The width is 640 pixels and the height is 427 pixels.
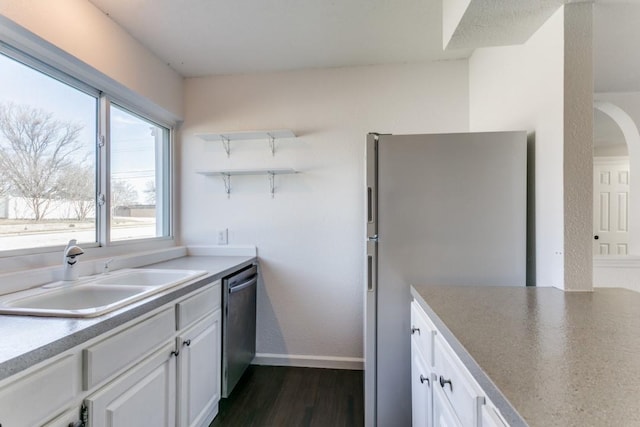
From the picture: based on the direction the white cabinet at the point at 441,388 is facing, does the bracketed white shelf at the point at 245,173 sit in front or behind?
in front

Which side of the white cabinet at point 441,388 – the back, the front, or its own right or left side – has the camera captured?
left

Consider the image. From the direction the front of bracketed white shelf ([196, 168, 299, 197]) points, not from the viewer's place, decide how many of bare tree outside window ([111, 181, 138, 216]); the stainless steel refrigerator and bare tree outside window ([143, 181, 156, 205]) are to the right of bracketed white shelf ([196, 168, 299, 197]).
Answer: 2

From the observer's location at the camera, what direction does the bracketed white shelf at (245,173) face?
facing the viewer

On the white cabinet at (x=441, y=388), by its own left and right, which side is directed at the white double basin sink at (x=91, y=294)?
front

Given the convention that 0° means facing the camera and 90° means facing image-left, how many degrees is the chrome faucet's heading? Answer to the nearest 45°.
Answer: approximately 315°

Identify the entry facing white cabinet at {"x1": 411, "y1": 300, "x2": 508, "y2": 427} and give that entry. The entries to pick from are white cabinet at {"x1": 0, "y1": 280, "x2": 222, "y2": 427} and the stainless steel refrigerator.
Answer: white cabinet at {"x1": 0, "y1": 280, "x2": 222, "y2": 427}

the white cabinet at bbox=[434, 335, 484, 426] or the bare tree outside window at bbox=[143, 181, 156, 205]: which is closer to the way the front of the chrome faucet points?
the white cabinet

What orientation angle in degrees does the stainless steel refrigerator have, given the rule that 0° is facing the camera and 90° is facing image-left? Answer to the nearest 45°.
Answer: approximately 90°

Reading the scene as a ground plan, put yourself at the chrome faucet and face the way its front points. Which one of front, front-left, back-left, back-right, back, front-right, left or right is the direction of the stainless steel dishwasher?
front-left

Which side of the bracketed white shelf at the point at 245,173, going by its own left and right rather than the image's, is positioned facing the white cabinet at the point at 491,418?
front

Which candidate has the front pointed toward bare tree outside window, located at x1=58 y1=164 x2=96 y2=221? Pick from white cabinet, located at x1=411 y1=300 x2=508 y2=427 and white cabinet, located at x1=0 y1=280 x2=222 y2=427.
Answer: white cabinet, located at x1=411 y1=300 x2=508 y2=427

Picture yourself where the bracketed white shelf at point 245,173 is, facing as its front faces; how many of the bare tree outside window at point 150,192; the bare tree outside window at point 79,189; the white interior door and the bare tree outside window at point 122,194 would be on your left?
1

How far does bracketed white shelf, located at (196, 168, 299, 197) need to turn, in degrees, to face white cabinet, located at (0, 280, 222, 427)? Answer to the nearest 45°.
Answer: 0° — it already faces it

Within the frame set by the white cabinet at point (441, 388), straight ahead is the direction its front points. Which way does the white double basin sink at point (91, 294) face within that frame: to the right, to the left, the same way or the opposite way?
the opposite way

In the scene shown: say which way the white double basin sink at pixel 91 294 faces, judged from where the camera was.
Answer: facing the viewer and to the right of the viewer
